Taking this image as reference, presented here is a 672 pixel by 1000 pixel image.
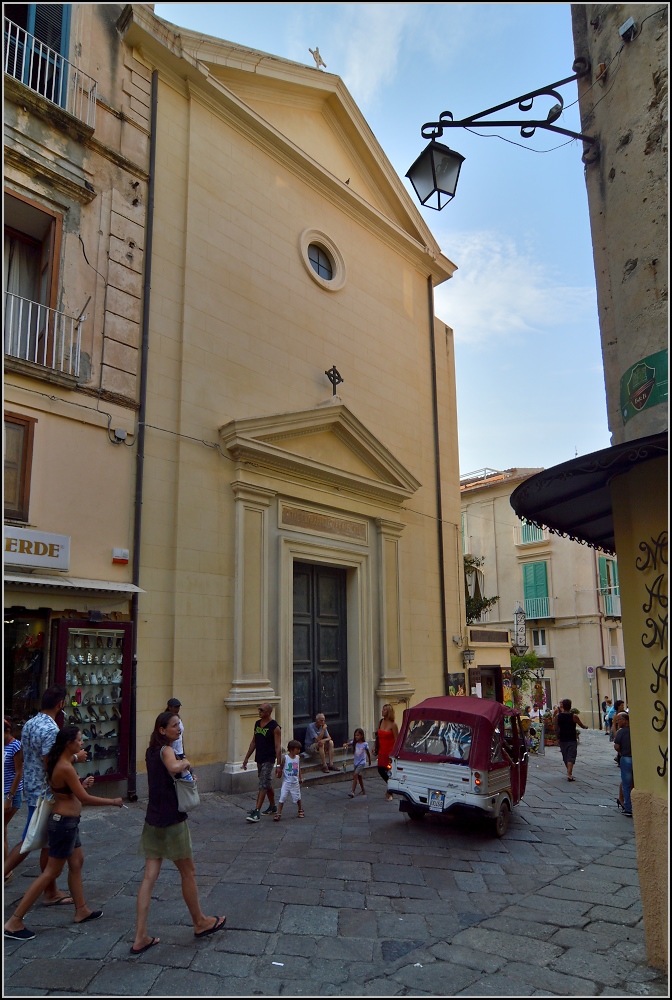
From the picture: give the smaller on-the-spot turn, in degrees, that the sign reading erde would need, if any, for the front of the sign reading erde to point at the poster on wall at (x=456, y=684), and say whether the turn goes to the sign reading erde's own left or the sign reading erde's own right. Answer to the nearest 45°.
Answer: approximately 90° to the sign reading erde's own left

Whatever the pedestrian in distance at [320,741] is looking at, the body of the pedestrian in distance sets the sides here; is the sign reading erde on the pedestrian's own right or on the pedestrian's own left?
on the pedestrian's own right

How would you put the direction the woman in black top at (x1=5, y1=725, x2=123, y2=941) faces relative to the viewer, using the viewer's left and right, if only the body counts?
facing to the right of the viewer

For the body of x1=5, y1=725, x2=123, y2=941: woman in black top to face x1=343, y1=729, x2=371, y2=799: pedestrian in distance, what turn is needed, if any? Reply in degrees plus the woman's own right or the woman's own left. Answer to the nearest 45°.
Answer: approximately 45° to the woman's own left

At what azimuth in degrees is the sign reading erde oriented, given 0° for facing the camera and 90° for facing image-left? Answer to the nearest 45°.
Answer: approximately 315°

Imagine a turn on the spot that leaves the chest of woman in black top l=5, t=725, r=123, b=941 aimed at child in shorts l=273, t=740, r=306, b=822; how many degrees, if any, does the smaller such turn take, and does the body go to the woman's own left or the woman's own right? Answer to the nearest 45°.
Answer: approximately 45° to the woman's own left

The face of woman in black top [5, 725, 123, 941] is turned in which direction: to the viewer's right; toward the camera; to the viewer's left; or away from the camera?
to the viewer's right

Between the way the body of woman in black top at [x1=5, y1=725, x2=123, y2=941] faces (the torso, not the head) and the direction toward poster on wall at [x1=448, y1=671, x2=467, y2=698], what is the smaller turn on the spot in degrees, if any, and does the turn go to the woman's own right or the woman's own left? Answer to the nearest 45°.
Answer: approximately 45° to the woman's own left

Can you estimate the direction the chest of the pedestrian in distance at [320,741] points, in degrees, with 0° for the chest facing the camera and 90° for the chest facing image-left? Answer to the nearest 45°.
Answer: approximately 315°
